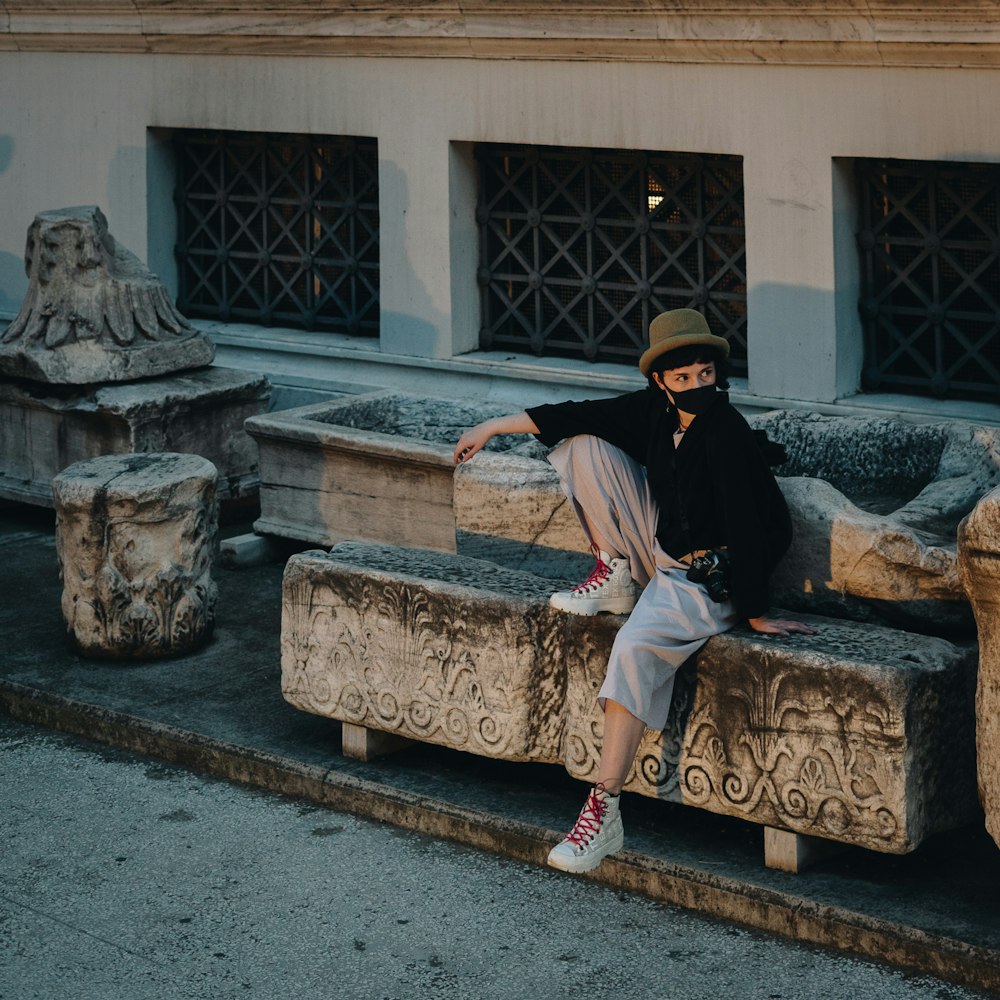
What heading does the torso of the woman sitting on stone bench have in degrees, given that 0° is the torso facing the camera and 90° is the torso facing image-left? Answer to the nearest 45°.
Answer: approximately 45°

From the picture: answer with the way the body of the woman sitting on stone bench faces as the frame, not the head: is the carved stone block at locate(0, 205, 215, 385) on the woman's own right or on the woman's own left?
on the woman's own right

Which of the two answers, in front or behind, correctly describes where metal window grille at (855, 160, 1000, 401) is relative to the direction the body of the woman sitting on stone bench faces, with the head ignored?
behind

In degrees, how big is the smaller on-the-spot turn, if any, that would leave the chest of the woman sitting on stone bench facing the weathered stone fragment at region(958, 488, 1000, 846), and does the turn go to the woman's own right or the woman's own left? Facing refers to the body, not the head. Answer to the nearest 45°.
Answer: approximately 90° to the woman's own left

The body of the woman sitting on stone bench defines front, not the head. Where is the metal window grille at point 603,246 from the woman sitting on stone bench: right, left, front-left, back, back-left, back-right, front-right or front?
back-right
